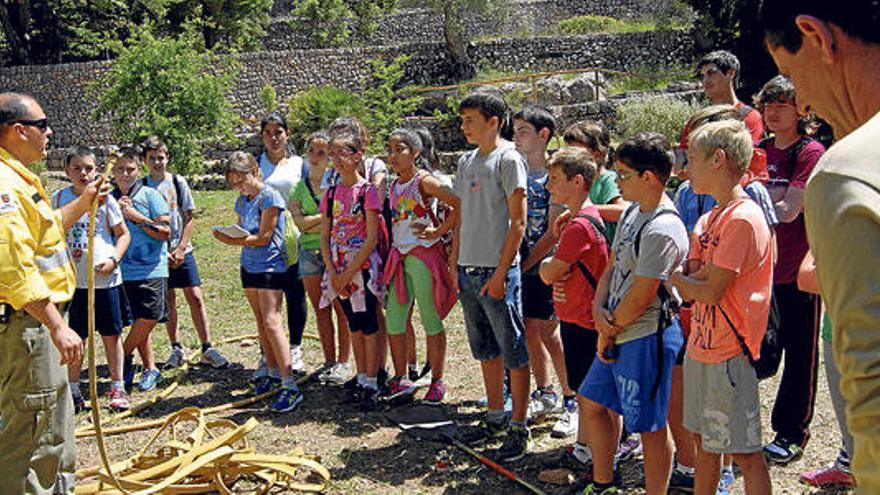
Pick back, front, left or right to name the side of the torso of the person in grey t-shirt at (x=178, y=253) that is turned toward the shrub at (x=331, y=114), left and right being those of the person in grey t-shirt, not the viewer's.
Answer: back

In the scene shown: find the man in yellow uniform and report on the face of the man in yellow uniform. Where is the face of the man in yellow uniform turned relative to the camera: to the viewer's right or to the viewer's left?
to the viewer's right

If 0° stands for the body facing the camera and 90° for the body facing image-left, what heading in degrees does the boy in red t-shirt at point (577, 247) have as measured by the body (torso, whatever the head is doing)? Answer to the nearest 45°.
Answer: approximately 90°

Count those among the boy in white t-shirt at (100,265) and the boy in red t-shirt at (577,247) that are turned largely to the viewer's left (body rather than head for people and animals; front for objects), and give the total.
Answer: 1

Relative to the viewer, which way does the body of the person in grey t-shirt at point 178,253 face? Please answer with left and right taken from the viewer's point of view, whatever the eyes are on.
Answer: facing the viewer

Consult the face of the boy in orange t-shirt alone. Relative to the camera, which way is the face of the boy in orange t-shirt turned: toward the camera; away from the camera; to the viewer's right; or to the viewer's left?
to the viewer's left

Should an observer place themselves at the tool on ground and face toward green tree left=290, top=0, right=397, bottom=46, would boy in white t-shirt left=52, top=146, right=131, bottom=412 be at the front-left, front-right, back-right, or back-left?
front-left

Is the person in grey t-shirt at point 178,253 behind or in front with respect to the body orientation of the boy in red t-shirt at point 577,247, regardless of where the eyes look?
in front

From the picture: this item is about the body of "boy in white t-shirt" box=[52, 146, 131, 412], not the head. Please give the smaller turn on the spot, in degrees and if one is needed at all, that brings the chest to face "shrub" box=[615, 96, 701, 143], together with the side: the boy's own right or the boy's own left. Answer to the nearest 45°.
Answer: approximately 135° to the boy's own left

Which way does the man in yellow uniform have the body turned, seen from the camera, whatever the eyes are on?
to the viewer's right

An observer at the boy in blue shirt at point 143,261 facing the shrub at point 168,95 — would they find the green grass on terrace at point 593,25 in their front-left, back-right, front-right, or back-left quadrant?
front-right

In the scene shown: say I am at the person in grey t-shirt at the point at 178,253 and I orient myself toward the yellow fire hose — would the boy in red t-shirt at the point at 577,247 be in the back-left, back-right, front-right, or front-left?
front-left

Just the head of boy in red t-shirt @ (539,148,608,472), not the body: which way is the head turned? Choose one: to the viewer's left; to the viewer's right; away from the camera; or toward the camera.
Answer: to the viewer's left

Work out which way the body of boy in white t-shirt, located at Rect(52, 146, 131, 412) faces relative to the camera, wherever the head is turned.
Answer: toward the camera
